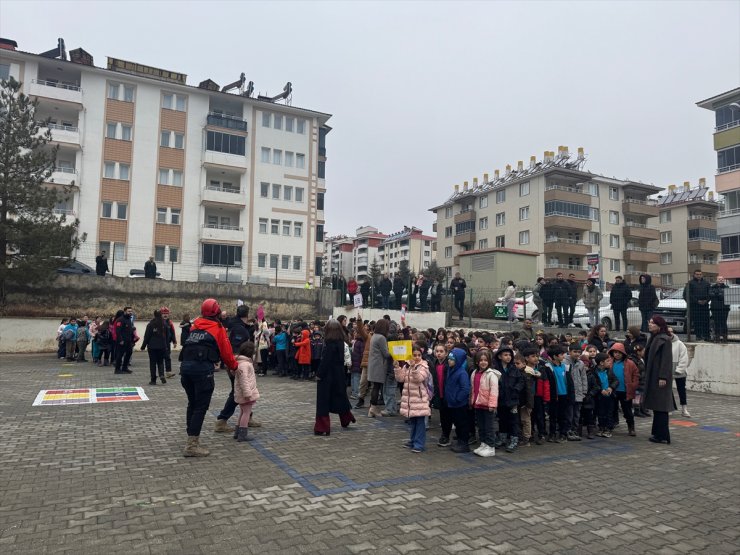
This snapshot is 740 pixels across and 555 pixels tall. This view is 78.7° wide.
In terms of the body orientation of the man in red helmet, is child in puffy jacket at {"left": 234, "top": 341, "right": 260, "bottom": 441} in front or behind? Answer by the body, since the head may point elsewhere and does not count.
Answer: in front

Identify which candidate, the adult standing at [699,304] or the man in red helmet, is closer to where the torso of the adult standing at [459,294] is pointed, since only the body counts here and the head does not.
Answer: the man in red helmet

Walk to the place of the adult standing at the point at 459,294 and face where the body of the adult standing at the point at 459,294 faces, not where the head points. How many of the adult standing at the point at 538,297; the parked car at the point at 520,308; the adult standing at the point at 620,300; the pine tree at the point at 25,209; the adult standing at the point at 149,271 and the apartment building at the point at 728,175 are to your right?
2

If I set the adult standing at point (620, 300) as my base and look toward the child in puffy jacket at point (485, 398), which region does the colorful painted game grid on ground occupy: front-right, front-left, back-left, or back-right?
front-right

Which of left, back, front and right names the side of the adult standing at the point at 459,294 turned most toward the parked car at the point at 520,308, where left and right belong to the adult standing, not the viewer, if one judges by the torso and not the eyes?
left

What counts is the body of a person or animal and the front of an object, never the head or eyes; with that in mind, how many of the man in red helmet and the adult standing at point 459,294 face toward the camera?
1

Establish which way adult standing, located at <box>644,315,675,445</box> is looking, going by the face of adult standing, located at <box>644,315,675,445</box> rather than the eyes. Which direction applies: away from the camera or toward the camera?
toward the camera

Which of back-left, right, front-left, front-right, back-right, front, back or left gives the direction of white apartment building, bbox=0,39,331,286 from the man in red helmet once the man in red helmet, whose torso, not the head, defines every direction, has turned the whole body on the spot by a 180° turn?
back-right

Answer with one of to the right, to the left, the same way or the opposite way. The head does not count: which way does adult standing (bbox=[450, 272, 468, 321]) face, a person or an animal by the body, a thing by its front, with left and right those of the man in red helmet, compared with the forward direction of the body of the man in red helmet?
the opposite way

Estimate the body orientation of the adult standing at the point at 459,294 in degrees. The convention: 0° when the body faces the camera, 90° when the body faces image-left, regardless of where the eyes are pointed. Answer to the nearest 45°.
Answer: approximately 0°

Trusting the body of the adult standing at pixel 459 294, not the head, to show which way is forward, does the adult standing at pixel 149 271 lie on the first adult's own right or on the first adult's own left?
on the first adult's own right

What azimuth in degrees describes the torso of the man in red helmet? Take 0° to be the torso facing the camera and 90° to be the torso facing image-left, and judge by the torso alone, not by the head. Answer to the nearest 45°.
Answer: approximately 225°

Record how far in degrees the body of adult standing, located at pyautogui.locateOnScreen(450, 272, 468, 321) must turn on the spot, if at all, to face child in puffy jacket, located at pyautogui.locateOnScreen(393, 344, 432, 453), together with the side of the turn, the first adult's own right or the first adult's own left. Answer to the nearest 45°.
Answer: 0° — they already face them

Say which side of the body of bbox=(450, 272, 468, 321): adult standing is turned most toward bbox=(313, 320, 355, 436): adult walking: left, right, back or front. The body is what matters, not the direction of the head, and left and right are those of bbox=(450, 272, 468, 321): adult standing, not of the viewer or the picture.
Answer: front

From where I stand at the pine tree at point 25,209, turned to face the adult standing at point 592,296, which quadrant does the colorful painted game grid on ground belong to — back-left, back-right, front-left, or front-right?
front-right

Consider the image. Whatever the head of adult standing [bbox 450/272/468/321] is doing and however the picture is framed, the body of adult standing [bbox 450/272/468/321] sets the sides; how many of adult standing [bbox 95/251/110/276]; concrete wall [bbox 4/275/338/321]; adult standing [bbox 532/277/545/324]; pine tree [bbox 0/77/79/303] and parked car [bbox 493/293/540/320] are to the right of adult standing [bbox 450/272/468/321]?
3

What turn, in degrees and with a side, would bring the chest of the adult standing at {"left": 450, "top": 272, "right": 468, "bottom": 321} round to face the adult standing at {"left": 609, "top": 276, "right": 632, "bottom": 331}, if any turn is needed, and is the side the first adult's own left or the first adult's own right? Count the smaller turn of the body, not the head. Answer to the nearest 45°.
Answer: approximately 45° to the first adult's own left
